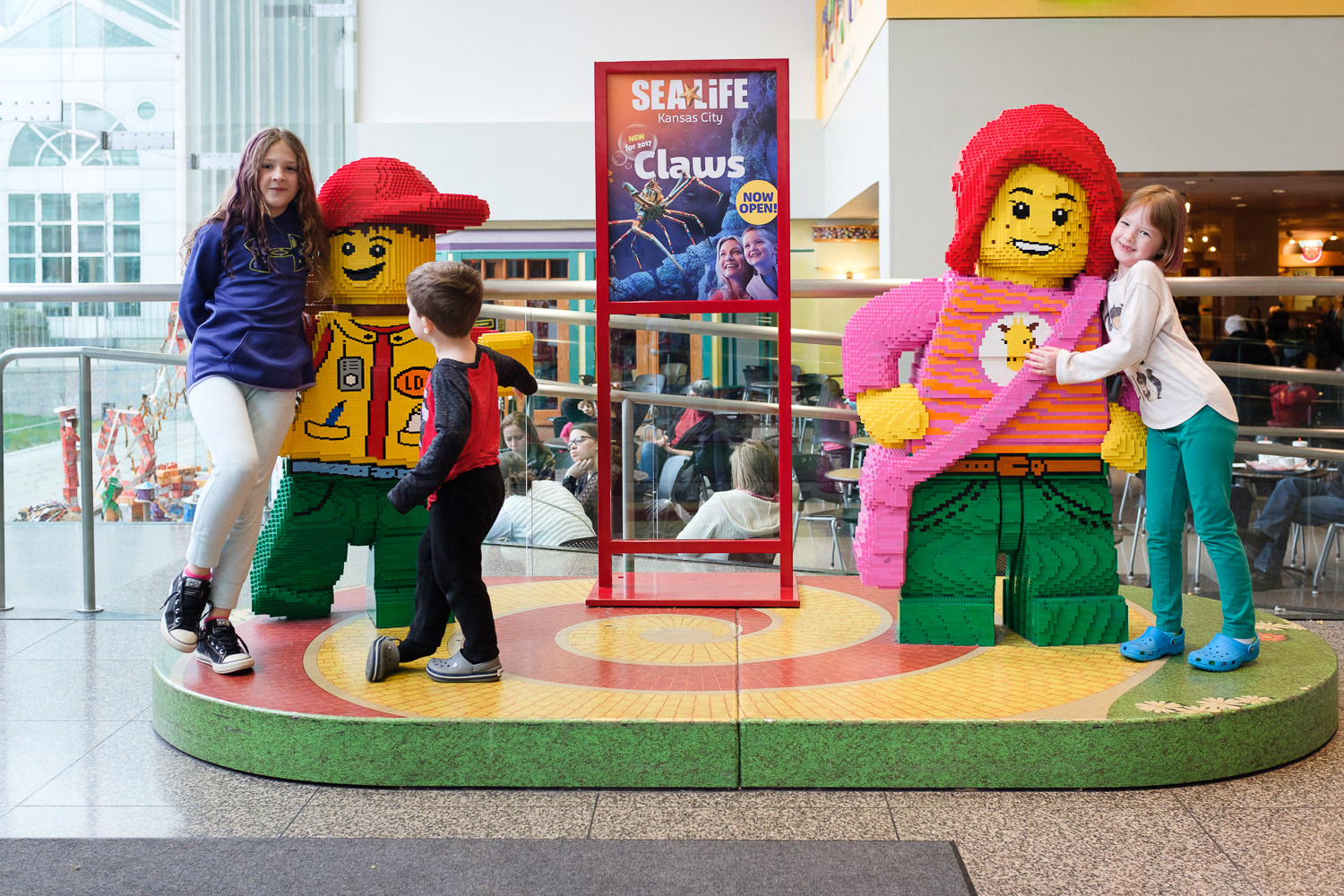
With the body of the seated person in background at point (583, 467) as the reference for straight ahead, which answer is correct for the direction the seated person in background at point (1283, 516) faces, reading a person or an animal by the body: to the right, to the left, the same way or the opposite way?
to the right

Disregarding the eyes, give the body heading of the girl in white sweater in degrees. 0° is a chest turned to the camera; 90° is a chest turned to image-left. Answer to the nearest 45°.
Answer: approximately 45°

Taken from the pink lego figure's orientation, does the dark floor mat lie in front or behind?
in front

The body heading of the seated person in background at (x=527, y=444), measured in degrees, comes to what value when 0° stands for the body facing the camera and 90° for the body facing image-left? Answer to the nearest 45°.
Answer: approximately 45°

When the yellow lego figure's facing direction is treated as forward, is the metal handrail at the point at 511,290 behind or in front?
behind

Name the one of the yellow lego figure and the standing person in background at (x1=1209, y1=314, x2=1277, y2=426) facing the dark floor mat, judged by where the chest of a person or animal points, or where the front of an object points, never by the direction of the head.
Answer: the yellow lego figure

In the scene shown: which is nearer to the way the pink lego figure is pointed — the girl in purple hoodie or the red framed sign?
the girl in purple hoodie

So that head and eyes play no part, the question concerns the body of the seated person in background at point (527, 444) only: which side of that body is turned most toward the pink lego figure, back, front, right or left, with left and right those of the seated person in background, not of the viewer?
left

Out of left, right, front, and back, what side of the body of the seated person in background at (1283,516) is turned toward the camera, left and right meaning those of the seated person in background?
left

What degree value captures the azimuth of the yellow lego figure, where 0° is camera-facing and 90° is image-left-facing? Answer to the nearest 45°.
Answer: approximately 0°

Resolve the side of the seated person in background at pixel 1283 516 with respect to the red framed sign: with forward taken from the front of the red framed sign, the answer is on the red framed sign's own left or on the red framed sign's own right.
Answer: on the red framed sign's own left

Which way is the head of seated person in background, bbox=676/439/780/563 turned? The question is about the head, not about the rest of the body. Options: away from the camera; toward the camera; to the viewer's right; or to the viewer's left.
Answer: away from the camera
